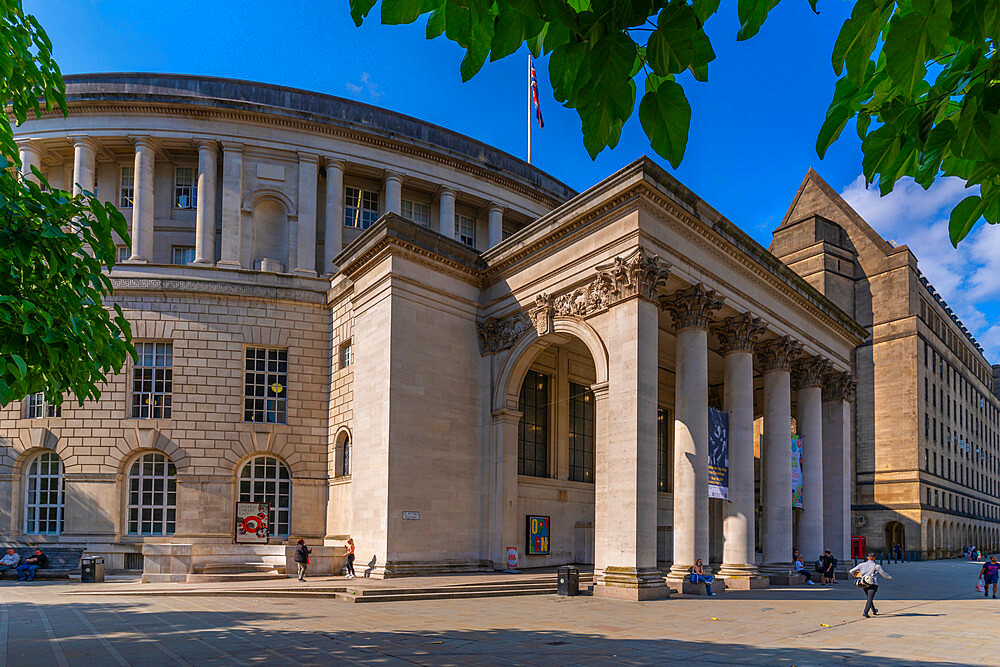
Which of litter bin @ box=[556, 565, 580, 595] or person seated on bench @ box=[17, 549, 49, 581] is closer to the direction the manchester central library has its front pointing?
the litter bin

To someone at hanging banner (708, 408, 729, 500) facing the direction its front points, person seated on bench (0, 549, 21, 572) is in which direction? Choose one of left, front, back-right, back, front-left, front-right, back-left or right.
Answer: back-right

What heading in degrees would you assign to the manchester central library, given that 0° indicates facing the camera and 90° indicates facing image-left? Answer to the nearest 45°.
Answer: approximately 315°

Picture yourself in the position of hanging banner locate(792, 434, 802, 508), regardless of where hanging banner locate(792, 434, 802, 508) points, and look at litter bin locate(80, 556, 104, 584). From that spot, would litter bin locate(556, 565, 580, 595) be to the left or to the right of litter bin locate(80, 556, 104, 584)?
left
